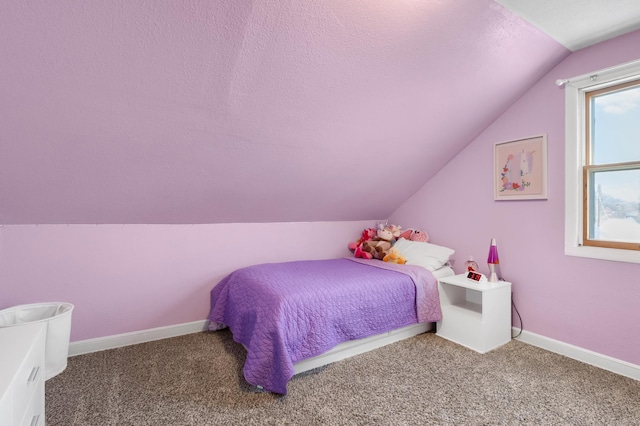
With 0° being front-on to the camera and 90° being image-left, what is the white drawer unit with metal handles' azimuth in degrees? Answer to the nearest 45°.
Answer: approximately 270°

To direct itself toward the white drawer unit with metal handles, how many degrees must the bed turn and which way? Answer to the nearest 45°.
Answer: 0° — it already faces it

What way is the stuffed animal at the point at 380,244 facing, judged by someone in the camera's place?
facing the viewer and to the left of the viewer

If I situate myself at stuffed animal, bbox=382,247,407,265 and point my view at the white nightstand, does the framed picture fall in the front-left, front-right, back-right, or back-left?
front-left

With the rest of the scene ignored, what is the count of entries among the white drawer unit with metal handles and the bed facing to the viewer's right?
1

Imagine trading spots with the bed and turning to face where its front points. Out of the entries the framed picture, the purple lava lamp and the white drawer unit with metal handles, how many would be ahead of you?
1

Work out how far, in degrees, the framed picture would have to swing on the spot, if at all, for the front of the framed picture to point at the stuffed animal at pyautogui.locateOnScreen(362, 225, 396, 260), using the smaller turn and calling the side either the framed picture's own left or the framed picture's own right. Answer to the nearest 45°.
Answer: approximately 45° to the framed picture's own right

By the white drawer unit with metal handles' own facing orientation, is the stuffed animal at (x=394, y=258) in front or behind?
in front
